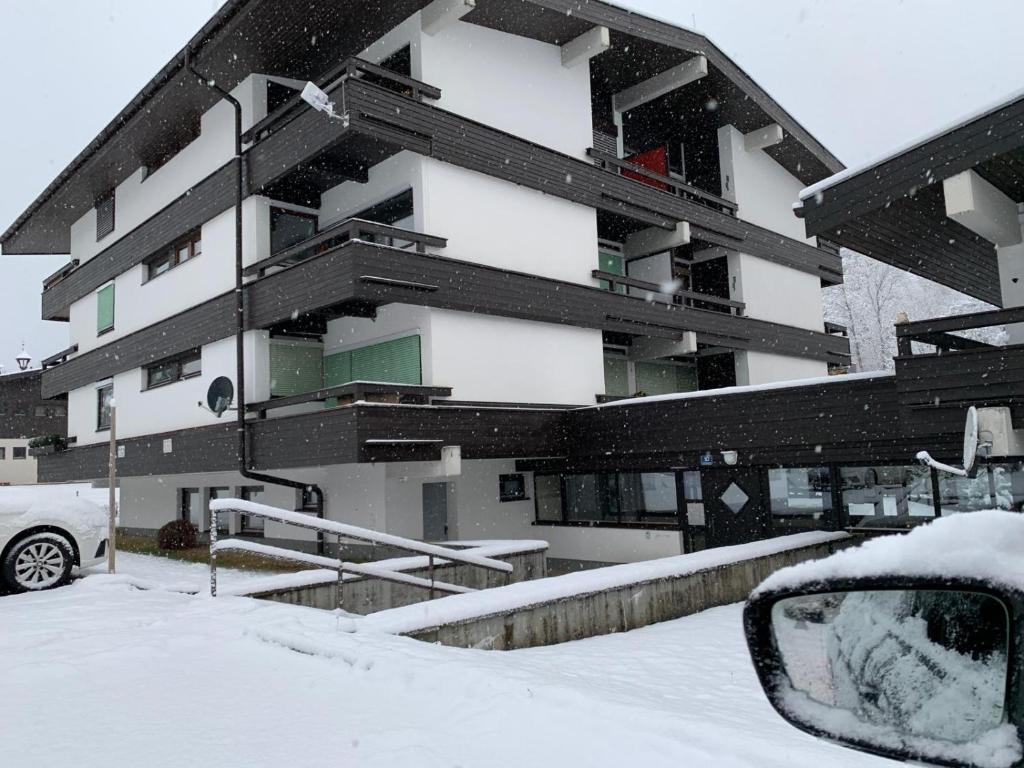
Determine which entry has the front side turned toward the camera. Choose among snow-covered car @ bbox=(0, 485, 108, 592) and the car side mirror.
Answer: the car side mirror

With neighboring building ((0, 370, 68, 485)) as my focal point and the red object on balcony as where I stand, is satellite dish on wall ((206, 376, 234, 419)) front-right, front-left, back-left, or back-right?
front-left

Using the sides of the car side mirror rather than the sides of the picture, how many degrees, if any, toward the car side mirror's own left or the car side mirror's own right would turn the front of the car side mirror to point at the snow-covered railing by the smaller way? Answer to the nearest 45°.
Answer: approximately 135° to the car side mirror's own right

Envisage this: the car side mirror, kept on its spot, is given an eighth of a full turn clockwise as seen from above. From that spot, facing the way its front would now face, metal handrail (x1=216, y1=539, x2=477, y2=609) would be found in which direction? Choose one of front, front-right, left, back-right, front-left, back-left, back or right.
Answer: right

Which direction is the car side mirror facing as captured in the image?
toward the camera

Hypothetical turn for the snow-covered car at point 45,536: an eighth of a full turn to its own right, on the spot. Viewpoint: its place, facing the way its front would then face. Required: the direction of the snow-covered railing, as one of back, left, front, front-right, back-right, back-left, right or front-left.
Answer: front

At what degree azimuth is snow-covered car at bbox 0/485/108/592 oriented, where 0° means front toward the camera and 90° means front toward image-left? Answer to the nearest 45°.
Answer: approximately 270°

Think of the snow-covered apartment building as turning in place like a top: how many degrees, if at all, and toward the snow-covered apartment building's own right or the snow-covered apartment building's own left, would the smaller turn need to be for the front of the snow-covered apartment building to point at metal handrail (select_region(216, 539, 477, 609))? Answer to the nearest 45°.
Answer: approximately 45° to the snow-covered apartment building's own right

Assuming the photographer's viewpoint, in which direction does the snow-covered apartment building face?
facing the viewer and to the right of the viewer

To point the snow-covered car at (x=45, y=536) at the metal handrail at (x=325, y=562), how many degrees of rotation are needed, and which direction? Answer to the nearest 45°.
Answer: approximately 45° to its right

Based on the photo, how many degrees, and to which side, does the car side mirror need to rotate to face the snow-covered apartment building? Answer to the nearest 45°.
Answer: approximately 135° to its right

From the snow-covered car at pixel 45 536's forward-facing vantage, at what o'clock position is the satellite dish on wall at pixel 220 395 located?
The satellite dish on wall is roughly at 10 o'clock from the snow-covered car.
